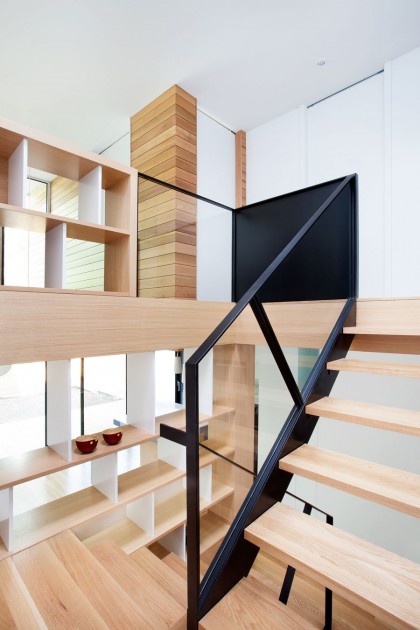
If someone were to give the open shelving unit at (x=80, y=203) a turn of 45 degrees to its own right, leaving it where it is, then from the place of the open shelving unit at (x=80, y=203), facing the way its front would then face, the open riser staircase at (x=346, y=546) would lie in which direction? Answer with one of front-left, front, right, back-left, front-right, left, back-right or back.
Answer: front-left

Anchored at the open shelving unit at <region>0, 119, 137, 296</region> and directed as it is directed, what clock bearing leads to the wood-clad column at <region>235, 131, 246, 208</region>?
The wood-clad column is roughly at 9 o'clock from the open shelving unit.

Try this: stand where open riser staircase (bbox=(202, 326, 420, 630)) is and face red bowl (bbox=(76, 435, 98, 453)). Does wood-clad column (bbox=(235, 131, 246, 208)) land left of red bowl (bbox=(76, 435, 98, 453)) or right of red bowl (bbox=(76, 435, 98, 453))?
right

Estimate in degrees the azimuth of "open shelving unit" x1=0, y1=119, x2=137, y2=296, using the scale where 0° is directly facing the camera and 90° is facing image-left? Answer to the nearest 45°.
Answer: approximately 315°

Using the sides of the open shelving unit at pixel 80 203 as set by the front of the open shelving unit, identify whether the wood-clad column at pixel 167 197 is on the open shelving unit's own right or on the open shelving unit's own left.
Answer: on the open shelving unit's own left

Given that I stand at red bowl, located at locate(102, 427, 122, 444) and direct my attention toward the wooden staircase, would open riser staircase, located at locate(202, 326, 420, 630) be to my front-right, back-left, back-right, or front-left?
front-left
